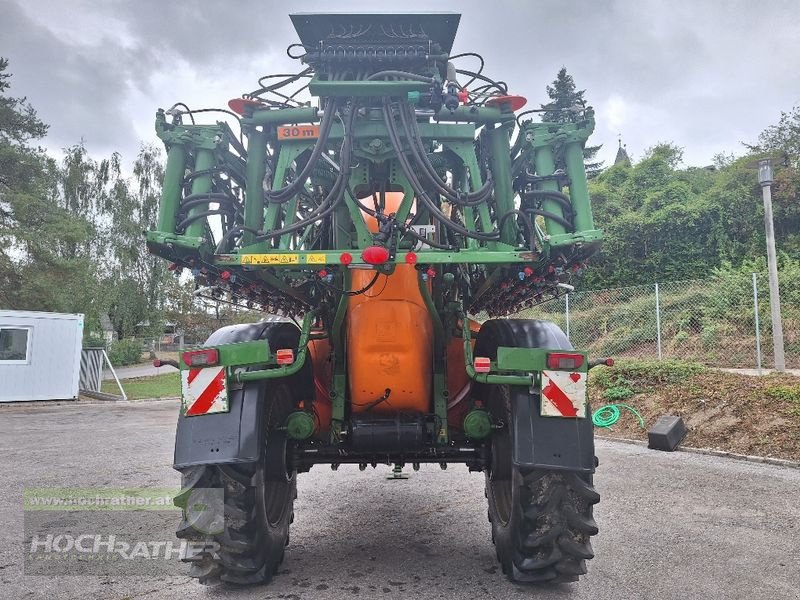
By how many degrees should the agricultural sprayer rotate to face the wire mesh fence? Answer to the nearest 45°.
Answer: approximately 45° to its right

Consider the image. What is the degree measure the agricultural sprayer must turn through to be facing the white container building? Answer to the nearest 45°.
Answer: approximately 45° to its left

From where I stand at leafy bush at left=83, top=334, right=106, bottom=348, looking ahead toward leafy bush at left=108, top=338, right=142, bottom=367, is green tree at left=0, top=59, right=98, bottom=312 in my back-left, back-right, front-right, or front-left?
back-right

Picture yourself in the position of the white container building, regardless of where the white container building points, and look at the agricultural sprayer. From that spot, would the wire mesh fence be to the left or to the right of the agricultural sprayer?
left

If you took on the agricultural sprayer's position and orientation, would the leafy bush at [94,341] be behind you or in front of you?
in front

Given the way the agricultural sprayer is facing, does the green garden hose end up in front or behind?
in front

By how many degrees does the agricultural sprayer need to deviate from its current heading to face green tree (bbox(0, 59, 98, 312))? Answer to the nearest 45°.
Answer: approximately 45° to its left

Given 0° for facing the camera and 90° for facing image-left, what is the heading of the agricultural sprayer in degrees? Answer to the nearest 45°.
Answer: approximately 180°
